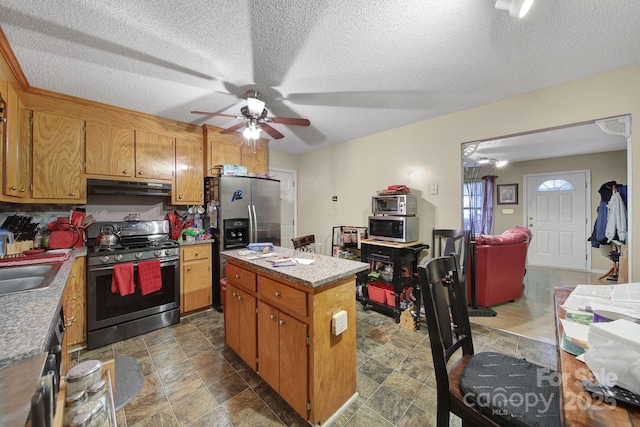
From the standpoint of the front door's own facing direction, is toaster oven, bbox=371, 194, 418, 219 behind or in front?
in front

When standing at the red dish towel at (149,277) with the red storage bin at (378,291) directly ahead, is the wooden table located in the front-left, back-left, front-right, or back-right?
front-right

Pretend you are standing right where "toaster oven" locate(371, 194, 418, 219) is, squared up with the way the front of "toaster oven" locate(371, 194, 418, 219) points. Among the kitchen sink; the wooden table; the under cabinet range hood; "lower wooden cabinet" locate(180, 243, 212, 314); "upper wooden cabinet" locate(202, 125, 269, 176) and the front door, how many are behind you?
1

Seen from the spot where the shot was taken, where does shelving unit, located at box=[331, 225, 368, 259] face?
facing the viewer and to the left of the viewer

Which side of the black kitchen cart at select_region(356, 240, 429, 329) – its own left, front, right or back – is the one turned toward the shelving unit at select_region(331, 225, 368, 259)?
right

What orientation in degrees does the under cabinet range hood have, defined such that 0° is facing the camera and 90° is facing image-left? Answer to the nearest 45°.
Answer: approximately 0°

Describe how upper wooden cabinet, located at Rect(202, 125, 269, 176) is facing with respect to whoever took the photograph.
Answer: facing the viewer and to the right of the viewer

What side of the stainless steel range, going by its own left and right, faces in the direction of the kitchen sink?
right

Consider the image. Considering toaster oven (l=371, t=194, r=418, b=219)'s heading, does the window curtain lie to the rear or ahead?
to the rear

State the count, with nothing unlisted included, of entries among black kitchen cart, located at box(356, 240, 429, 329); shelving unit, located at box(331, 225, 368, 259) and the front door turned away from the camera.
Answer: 0

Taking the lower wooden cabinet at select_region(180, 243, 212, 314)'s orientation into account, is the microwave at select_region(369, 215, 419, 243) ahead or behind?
ahead

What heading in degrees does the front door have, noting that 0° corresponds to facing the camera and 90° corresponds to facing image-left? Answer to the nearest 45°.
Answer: approximately 45°
